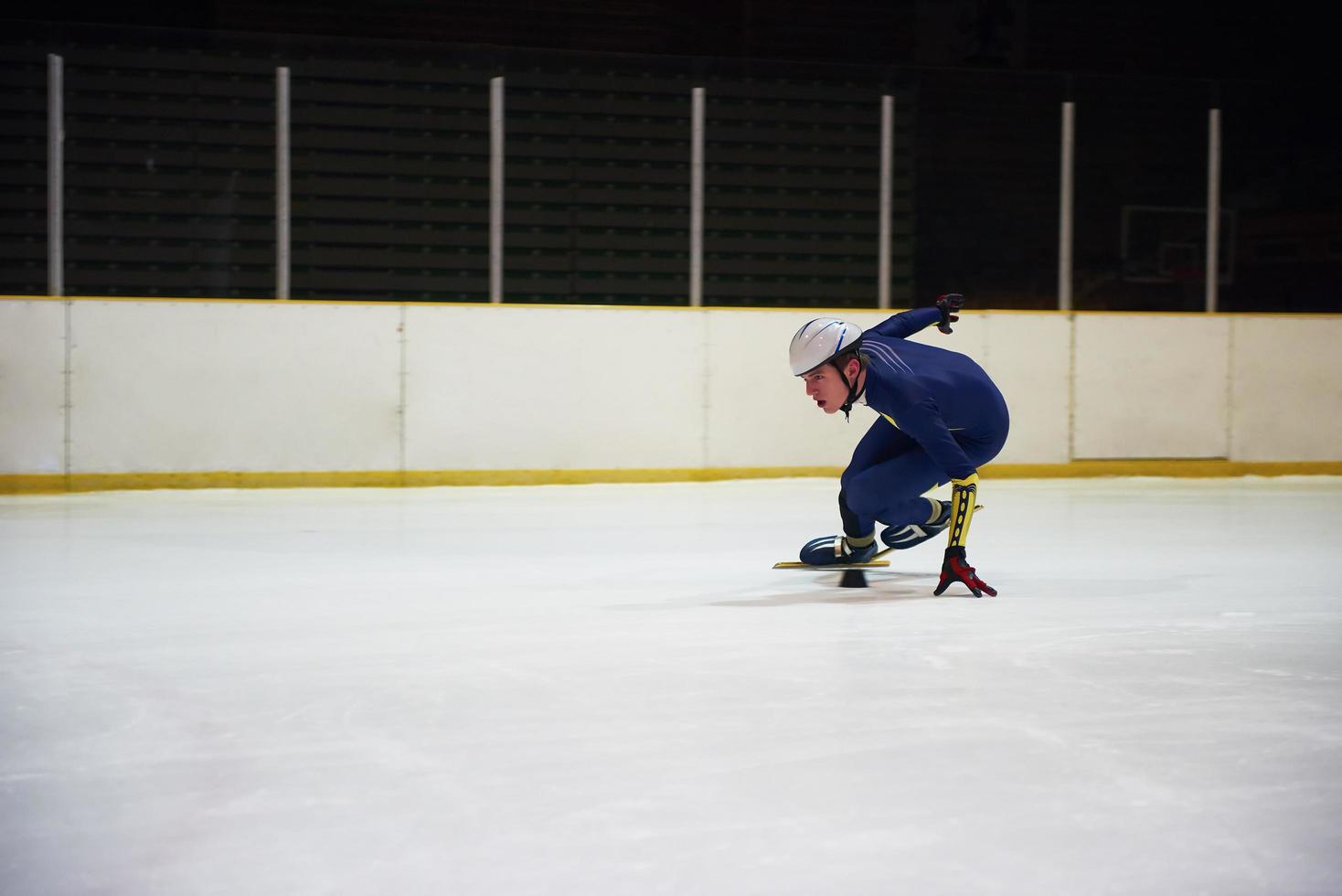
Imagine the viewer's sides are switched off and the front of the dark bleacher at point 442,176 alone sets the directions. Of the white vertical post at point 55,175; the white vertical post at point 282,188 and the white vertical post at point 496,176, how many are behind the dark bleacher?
0

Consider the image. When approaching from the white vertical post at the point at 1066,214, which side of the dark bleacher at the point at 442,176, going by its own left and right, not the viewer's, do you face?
left

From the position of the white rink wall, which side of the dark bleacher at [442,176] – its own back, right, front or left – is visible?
front

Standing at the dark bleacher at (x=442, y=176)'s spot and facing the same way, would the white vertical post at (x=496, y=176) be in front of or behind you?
in front

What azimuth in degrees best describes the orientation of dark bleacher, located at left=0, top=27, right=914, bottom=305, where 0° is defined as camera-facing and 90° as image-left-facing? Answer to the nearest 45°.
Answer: approximately 0°
